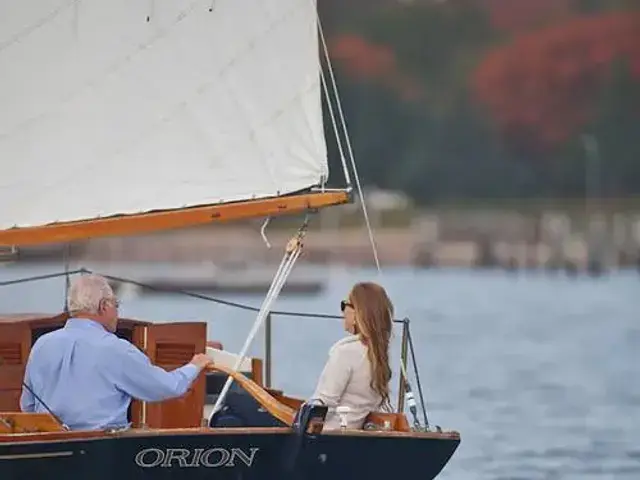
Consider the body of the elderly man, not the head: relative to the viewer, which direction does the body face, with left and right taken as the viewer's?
facing away from the viewer and to the right of the viewer

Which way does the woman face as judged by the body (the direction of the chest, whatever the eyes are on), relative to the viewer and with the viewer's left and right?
facing away from the viewer and to the left of the viewer

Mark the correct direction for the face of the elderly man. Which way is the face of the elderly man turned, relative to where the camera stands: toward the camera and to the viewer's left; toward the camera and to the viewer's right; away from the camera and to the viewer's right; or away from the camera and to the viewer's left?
away from the camera and to the viewer's right
